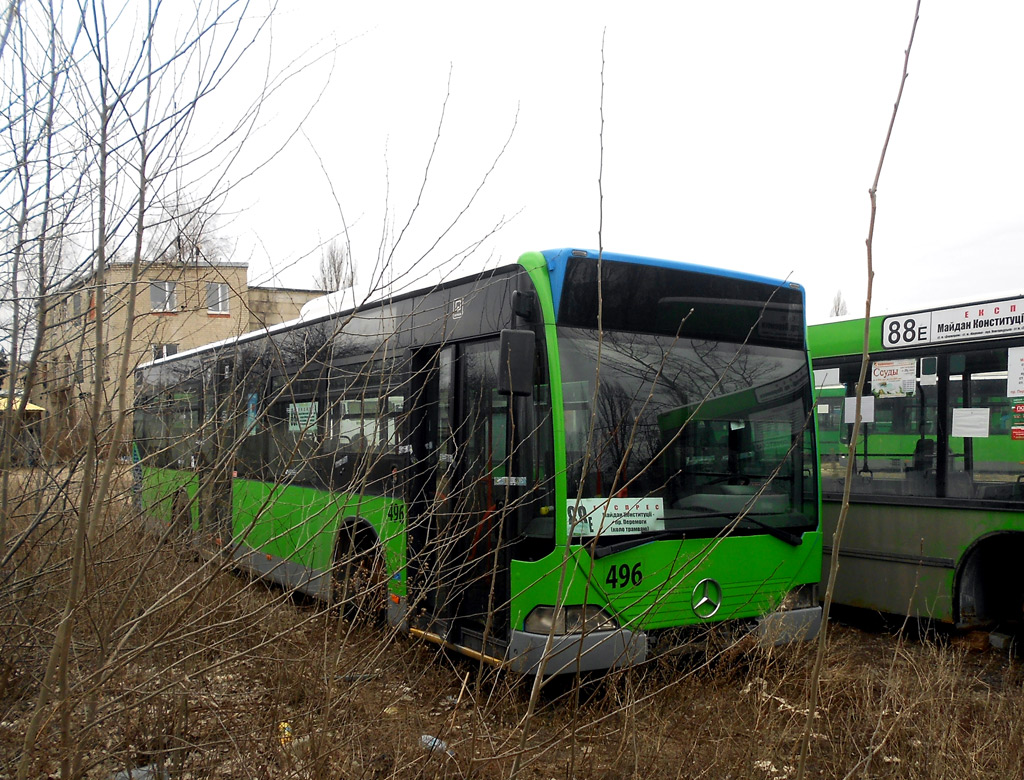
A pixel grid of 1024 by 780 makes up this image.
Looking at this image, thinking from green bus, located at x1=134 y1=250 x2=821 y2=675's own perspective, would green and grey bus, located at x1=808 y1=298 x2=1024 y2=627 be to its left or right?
on its left

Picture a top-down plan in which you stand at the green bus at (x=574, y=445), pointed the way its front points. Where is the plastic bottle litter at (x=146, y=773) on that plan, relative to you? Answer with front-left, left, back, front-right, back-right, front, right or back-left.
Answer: right

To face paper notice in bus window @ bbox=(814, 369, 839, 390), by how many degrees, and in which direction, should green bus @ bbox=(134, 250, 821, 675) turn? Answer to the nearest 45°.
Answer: approximately 90° to its left
